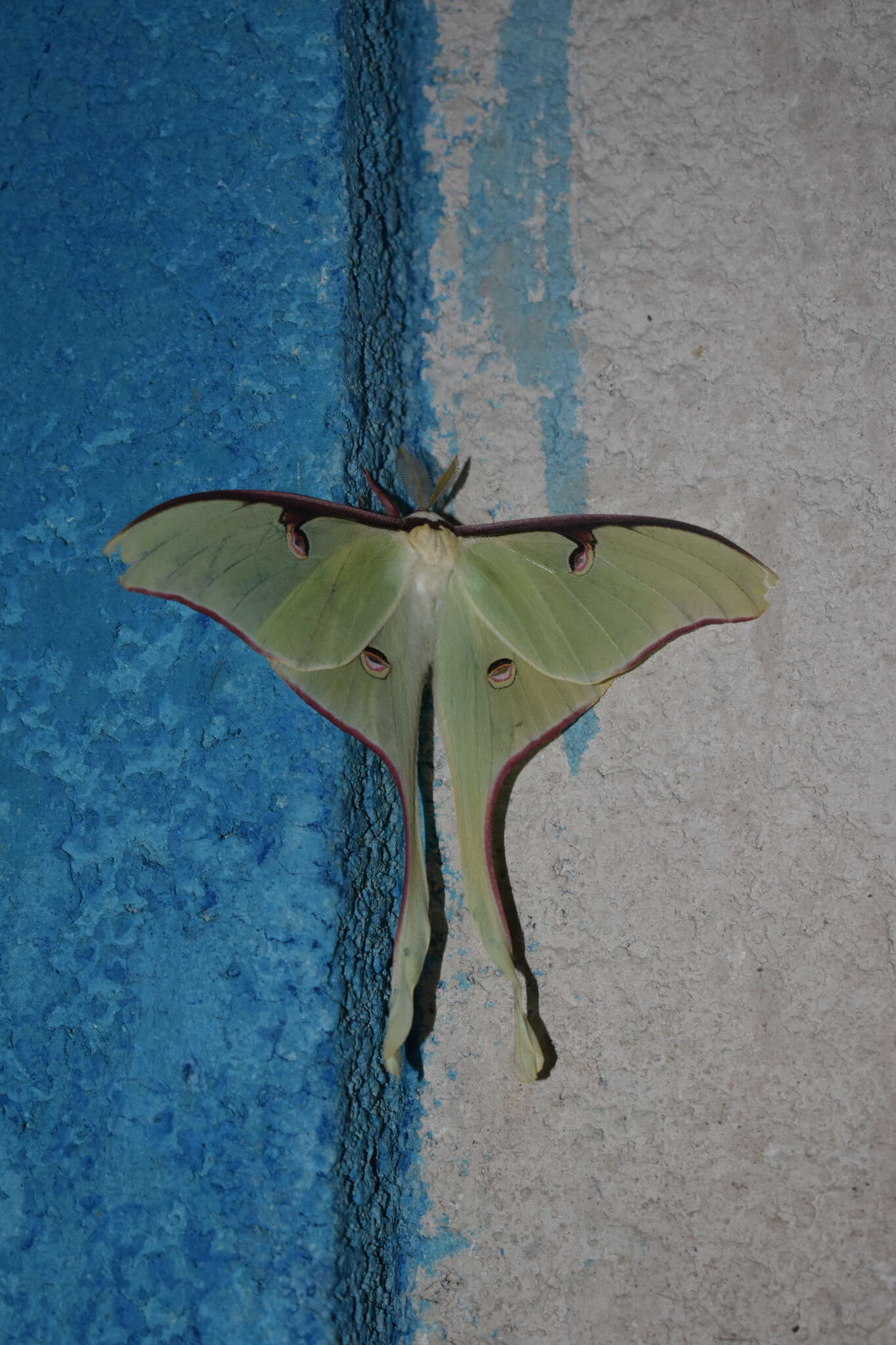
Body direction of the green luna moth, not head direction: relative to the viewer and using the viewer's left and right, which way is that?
facing away from the viewer
